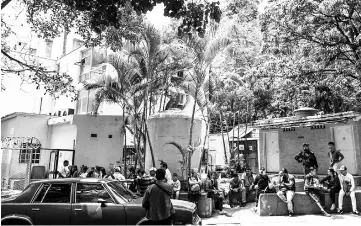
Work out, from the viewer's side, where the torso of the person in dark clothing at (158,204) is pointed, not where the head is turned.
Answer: away from the camera

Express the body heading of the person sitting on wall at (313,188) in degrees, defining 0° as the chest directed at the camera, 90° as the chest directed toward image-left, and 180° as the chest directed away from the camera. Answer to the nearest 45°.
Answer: approximately 315°

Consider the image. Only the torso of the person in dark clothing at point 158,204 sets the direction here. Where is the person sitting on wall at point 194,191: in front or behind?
in front

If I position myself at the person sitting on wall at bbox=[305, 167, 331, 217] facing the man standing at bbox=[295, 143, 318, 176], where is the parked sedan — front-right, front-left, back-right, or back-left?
back-left

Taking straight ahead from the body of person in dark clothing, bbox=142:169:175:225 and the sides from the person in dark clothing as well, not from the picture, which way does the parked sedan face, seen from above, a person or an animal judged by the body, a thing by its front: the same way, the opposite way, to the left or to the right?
to the right

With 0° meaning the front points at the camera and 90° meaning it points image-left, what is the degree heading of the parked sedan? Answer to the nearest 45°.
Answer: approximately 270°

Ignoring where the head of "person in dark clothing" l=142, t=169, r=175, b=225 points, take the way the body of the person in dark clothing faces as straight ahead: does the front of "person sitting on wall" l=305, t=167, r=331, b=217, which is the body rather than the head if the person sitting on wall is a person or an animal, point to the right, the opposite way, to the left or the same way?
the opposite way

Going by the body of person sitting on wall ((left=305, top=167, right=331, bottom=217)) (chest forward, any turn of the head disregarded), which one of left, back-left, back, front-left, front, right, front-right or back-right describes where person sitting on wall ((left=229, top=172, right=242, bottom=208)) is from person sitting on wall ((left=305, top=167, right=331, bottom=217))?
back-right

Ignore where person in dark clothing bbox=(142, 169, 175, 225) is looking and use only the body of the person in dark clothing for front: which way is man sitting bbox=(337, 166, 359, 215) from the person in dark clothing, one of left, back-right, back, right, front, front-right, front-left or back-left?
front-right

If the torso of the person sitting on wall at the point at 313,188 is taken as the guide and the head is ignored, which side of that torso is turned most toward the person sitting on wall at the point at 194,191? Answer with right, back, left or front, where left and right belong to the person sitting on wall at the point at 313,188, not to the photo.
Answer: right

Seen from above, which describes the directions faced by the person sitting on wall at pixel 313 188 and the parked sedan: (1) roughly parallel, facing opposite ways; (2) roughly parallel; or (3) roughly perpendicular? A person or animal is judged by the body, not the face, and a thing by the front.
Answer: roughly perpendicular

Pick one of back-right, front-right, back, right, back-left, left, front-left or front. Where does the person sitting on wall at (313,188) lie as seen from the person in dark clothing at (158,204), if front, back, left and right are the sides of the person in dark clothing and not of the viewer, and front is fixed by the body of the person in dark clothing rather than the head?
front-right

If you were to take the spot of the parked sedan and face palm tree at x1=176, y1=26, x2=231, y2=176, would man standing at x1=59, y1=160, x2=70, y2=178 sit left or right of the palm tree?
left

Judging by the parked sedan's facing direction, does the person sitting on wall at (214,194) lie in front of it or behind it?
in front

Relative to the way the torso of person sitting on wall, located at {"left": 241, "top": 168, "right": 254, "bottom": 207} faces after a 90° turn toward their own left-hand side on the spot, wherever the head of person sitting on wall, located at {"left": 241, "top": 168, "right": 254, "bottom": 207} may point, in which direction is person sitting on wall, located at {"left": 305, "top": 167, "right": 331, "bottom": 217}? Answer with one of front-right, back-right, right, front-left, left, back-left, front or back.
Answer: front
